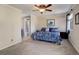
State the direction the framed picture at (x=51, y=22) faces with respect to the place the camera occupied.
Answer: facing the viewer
